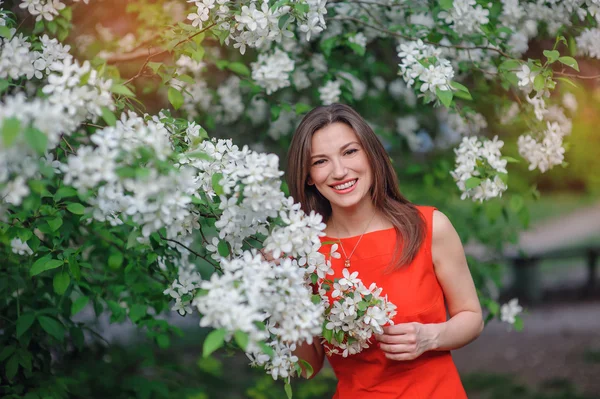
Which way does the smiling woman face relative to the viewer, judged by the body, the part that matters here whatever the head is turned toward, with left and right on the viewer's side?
facing the viewer and to the left of the viewer
